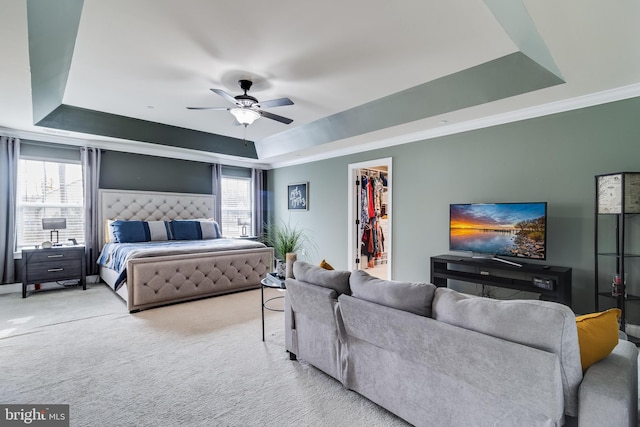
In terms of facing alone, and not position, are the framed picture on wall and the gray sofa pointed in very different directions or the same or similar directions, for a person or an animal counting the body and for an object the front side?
very different directions

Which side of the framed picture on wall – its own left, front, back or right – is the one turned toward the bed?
front

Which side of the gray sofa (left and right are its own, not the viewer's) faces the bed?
left

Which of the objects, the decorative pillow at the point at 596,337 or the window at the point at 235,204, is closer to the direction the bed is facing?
the decorative pillow

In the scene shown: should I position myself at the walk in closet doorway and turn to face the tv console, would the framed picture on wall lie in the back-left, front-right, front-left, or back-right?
back-right

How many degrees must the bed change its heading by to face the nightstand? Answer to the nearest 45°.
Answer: approximately 135° to its right

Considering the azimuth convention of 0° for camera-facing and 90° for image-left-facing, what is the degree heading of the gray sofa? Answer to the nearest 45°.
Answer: approximately 225°

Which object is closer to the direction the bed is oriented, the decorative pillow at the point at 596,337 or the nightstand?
the decorative pillow

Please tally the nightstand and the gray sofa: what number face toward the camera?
1

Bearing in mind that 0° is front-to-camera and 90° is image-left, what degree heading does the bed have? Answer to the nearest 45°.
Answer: approximately 315°

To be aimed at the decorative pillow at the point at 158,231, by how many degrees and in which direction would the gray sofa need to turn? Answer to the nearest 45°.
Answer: approximately 90° to its left

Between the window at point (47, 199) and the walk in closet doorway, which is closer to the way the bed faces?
the walk in closet doorway

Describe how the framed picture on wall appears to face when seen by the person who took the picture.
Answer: facing the viewer and to the left of the viewer

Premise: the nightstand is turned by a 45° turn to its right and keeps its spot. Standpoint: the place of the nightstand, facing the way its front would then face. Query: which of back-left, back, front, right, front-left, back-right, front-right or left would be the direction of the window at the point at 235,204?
back-left

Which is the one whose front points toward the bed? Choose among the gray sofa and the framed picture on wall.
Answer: the framed picture on wall
